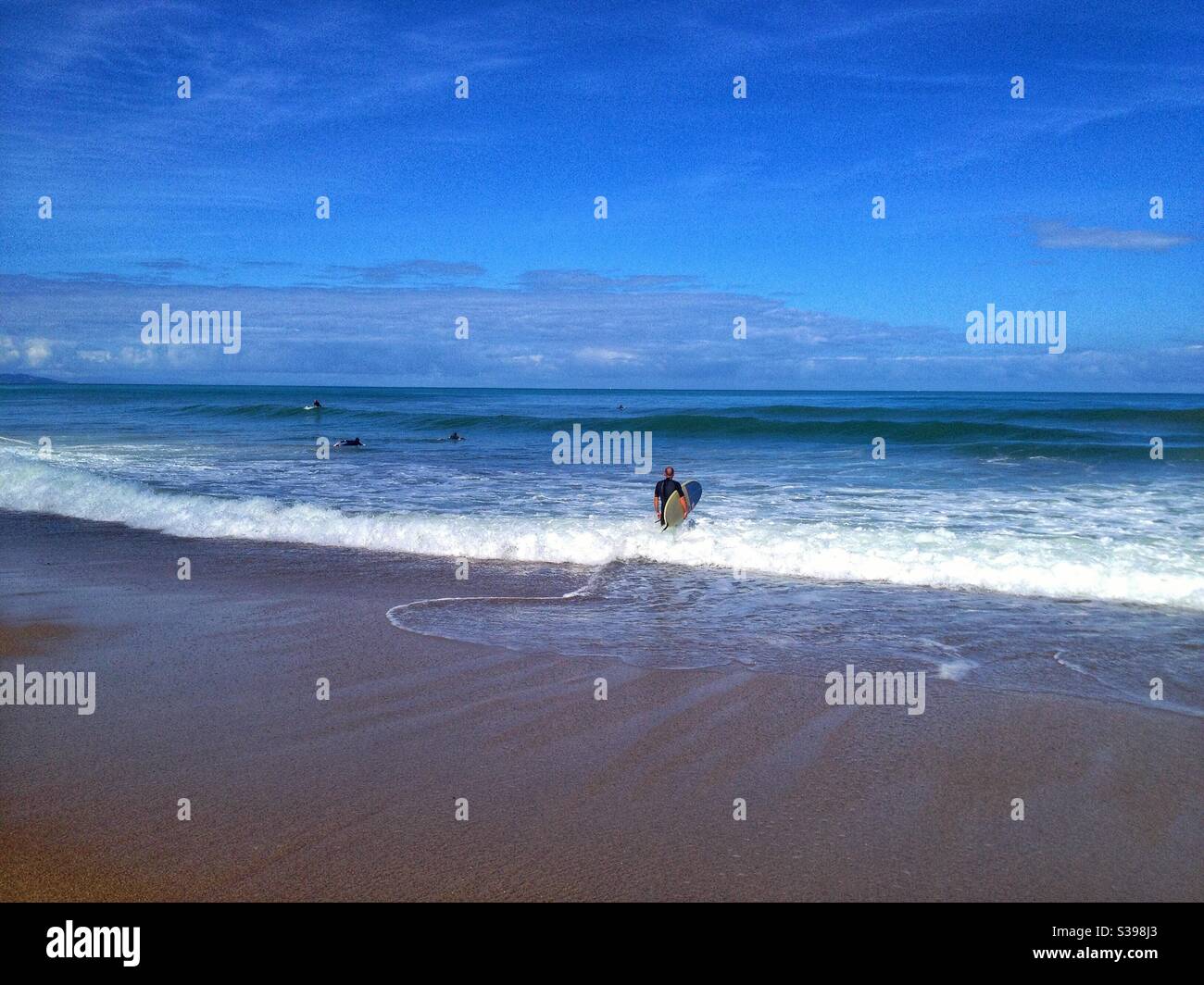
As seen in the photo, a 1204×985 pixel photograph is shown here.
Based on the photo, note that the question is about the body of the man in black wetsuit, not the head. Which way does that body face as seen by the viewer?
away from the camera
